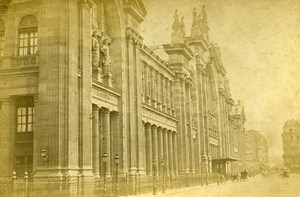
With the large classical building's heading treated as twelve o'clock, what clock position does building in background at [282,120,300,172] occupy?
The building in background is roughly at 10 o'clock from the large classical building.

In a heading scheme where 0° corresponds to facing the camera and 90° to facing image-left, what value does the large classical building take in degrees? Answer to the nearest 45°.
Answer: approximately 315°
